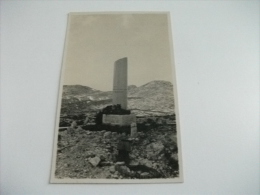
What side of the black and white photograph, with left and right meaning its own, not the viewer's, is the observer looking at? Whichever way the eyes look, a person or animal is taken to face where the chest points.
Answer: front
